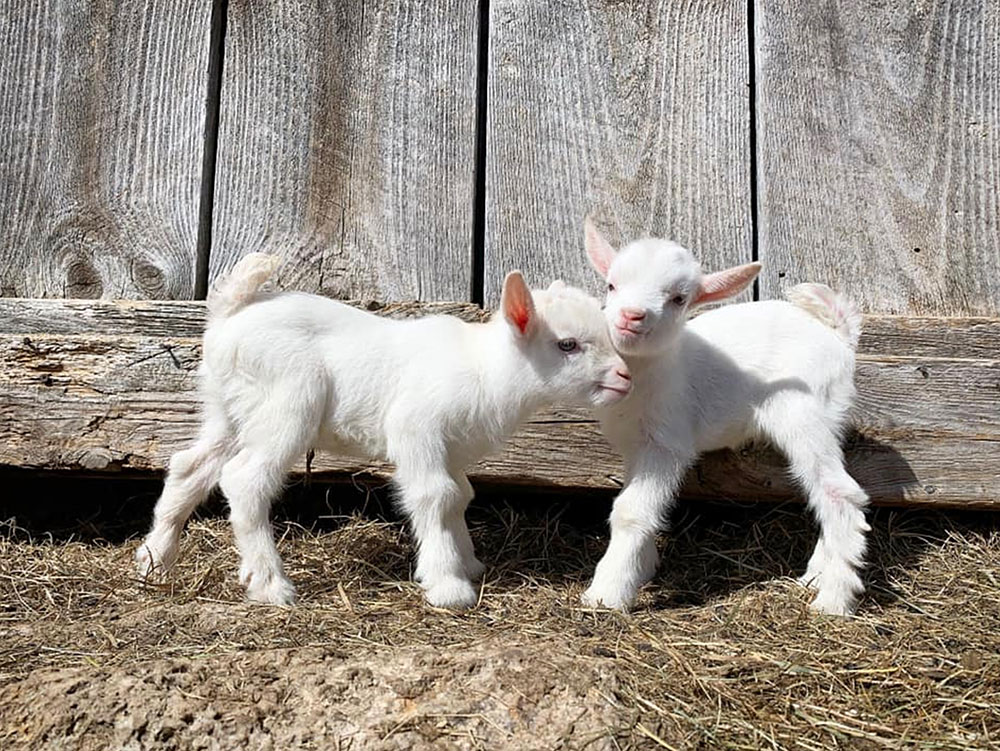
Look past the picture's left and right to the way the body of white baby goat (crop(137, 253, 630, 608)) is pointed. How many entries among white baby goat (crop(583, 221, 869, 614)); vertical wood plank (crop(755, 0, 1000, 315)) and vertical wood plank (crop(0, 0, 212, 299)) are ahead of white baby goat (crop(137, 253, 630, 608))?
2

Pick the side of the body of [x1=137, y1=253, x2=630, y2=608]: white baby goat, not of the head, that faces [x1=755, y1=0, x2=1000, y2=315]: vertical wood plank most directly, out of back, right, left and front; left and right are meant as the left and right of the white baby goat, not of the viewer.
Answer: front

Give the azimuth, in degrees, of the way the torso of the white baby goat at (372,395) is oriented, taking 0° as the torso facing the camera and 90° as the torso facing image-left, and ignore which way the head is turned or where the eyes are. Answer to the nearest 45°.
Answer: approximately 270°

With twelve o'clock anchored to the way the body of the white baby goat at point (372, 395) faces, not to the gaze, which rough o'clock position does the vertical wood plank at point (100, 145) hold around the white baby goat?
The vertical wood plank is roughly at 7 o'clock from the white baby goat.

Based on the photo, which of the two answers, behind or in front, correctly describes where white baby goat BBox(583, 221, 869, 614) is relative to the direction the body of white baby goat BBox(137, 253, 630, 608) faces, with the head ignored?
in front

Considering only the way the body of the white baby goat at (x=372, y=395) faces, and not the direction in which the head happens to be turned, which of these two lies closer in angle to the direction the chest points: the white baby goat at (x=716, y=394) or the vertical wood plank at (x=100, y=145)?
the white baby goat
